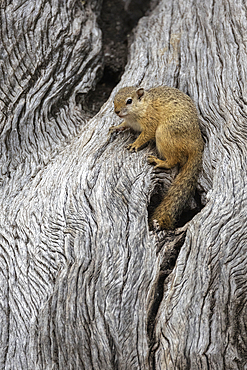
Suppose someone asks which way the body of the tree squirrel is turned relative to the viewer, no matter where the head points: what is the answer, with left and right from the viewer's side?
facing to the left of the viewer
